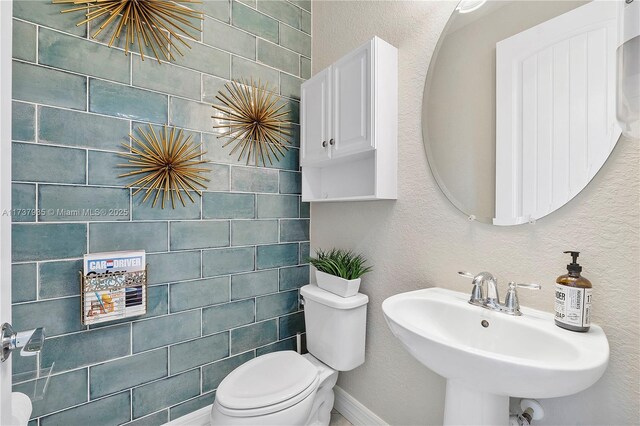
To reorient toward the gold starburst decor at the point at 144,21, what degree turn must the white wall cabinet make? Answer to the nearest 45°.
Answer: approximately 45° to its right

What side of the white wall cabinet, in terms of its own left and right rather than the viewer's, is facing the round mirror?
left

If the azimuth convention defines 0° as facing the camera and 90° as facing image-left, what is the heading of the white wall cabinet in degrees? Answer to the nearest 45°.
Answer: approximately 45°

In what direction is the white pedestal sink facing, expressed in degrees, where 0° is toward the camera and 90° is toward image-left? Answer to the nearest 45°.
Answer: approximately 45°

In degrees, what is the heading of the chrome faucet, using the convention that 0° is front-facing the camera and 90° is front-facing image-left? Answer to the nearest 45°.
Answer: approximately 45°

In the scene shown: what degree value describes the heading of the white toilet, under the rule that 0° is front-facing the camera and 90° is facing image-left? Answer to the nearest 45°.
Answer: approximately 45°

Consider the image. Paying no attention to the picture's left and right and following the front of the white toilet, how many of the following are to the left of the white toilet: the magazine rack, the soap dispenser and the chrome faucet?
2

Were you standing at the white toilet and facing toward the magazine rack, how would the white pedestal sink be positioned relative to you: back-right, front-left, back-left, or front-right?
back-left

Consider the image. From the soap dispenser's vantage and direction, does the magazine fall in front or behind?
in front

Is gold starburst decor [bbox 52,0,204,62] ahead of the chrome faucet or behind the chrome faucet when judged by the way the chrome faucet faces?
ahead

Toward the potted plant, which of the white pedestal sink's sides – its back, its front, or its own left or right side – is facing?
right
